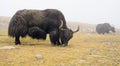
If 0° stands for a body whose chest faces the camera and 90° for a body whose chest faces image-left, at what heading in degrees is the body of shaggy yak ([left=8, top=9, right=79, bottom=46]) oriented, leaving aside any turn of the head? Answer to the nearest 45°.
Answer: approximately 270°
